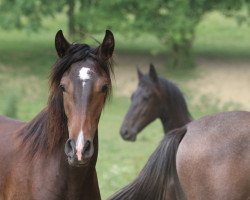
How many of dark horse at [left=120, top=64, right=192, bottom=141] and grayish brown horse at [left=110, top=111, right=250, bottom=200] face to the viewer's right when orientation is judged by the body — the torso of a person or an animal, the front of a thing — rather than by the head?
1

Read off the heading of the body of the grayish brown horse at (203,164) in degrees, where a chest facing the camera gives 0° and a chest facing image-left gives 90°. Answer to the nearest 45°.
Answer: approximately 270°

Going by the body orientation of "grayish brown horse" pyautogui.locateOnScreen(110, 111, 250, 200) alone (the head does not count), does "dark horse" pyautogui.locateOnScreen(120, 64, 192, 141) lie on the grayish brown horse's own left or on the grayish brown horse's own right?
on the grayish brown horse's own left

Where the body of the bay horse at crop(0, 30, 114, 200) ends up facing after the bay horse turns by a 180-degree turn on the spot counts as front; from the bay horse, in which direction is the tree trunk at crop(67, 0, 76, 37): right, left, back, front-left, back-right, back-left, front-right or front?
front-right

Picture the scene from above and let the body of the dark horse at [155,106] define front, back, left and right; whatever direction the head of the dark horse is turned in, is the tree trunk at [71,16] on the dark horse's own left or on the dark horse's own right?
on the dark horse's own right

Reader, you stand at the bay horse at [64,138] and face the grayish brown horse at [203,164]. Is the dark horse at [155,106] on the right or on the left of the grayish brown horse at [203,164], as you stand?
left

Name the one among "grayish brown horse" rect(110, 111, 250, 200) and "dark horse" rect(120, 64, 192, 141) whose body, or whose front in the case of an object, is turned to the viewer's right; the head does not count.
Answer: "grayish brown horse" rect(110, 111, 250, 200)

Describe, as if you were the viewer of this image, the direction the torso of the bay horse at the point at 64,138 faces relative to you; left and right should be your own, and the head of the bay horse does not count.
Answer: facing the viewer and to the right of the viewer
